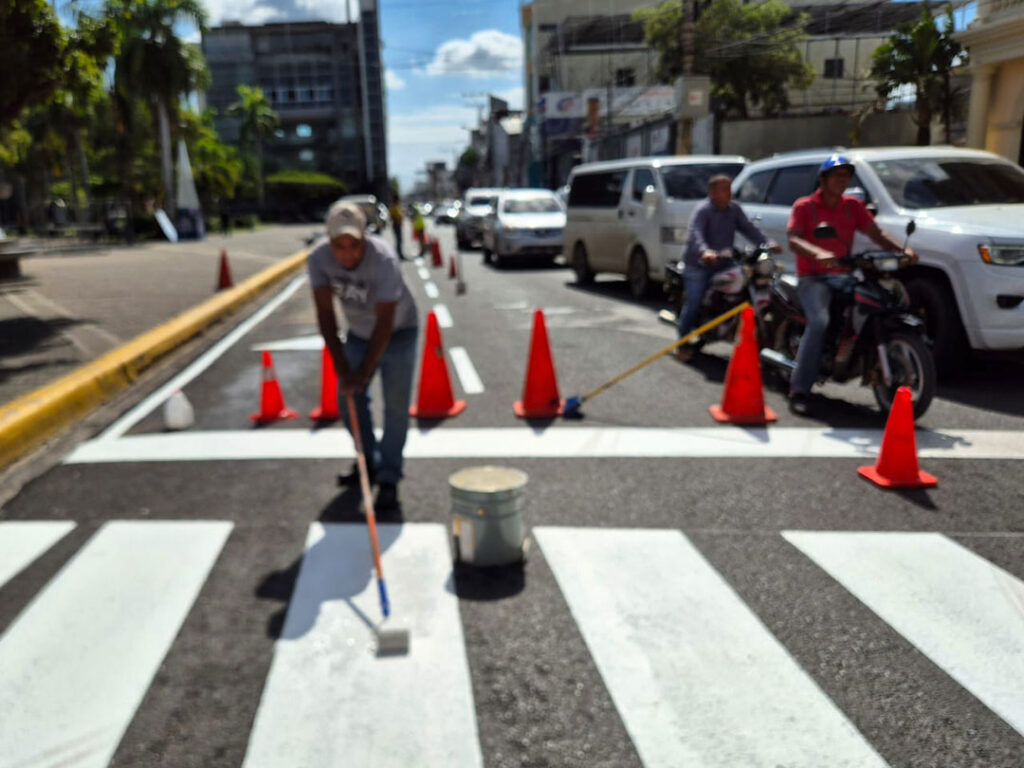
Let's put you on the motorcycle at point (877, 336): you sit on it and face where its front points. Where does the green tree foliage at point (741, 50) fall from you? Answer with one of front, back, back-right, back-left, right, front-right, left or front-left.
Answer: back-left

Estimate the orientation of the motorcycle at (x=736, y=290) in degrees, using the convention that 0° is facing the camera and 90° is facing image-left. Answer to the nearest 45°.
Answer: approximately 315°

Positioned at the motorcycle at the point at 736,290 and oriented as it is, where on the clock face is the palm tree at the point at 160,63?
The palm tree is roughly at 6 o'clock from the motorcycle.

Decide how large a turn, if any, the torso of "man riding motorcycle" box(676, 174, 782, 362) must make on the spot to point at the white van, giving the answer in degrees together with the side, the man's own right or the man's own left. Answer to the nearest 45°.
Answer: approximately 135° to the man's own left

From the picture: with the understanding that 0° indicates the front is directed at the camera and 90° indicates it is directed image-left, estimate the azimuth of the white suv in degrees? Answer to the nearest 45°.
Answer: approximately 315°

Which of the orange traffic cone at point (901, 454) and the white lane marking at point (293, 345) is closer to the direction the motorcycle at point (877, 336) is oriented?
the orange traffic cone

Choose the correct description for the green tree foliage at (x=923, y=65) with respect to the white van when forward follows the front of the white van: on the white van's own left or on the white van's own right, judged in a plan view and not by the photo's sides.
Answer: on the white van's own left
